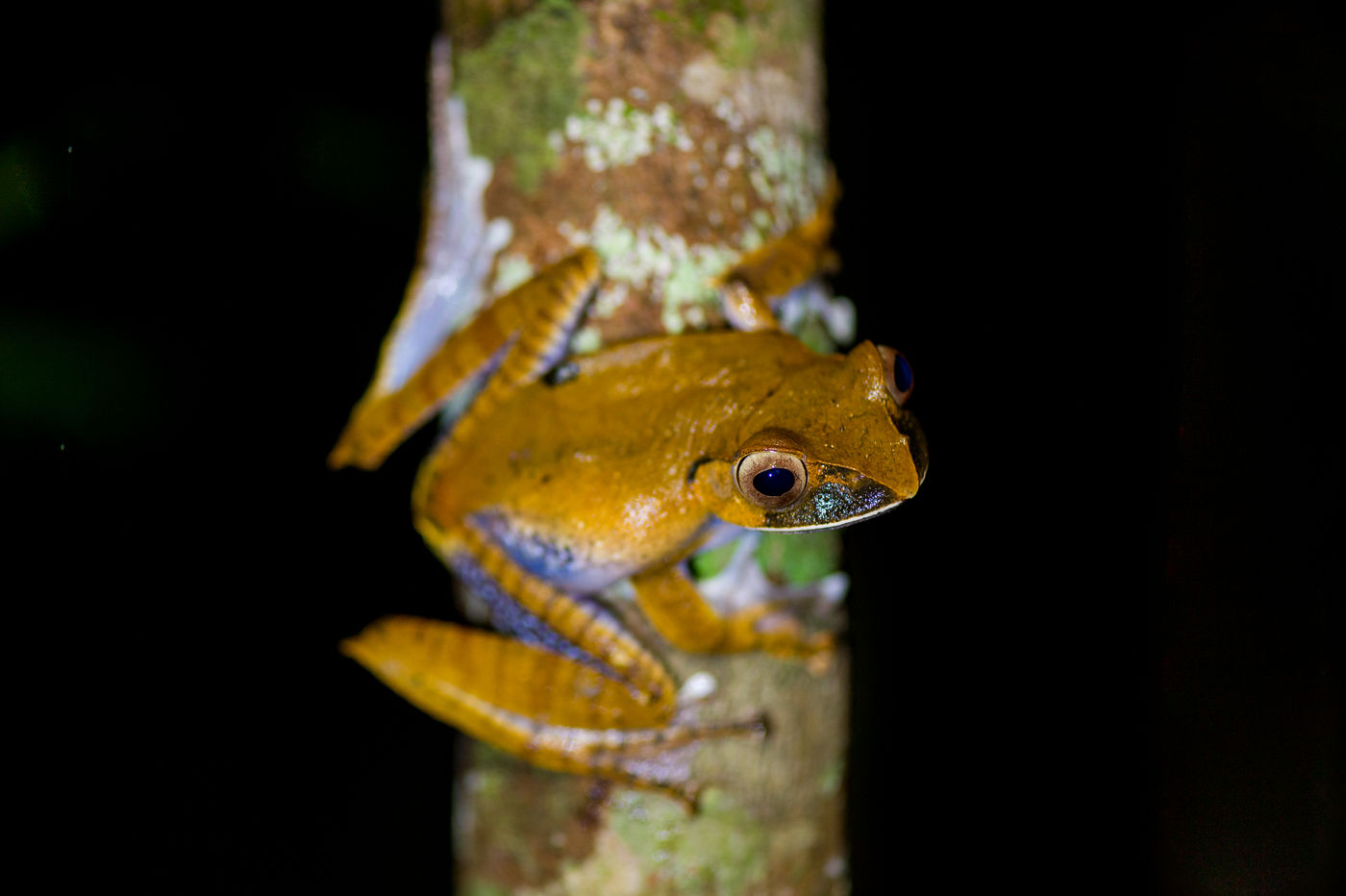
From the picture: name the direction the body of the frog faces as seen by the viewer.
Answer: to the viewer's right
